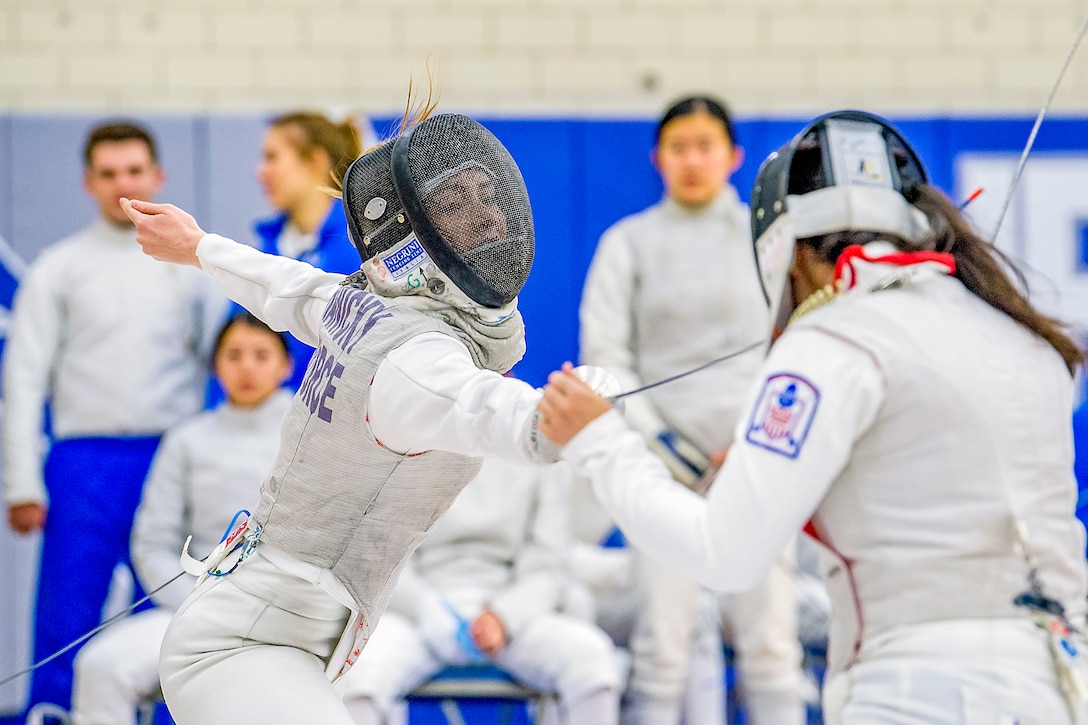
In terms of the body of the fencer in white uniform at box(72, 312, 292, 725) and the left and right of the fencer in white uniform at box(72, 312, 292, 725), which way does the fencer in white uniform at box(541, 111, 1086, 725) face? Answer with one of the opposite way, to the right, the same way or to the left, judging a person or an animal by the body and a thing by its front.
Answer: the opposite way

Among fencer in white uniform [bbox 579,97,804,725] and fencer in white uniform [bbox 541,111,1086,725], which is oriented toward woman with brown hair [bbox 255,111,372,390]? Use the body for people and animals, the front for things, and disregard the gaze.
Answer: fencer in white uniform [bbox 541,111,1086,725]

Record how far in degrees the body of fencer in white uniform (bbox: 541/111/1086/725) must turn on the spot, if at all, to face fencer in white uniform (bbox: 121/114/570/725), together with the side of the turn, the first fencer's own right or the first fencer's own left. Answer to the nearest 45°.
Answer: approximately 45° to the first fencer's own left

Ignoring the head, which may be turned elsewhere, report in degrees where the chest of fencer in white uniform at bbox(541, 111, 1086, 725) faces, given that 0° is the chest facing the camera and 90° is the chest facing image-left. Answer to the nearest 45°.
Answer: approximately 135°

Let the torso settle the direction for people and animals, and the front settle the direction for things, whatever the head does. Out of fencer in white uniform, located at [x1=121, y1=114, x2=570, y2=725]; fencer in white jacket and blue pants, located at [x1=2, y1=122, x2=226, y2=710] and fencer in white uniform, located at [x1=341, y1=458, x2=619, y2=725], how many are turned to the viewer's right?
1

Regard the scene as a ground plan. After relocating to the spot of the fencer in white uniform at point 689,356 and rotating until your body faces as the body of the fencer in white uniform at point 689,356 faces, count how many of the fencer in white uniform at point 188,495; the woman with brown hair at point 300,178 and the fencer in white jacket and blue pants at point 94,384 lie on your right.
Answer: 3

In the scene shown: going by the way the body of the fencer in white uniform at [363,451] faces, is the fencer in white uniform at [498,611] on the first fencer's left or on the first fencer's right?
on the first fencer's left

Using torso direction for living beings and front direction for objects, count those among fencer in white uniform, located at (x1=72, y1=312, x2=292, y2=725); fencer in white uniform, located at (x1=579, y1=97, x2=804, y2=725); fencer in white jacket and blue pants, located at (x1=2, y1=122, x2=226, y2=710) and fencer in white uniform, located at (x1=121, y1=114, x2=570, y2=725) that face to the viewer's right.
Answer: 1

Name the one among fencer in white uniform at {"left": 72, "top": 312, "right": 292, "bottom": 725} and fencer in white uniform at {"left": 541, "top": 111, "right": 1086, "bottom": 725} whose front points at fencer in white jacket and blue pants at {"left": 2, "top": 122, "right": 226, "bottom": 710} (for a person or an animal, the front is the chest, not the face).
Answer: fencer in white uniform at {"left": 541, "top": 111, "right": 1086, "bottom": 725}

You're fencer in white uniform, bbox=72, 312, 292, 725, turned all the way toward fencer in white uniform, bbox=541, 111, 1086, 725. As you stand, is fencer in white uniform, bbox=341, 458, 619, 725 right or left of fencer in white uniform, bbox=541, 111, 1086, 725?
left

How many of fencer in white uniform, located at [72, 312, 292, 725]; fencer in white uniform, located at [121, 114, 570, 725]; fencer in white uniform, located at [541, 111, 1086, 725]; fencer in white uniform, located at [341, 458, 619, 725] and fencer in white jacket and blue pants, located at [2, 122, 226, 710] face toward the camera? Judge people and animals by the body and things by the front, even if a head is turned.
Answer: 3
